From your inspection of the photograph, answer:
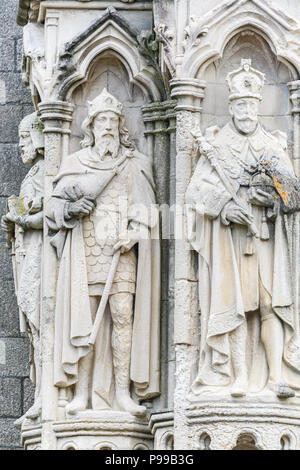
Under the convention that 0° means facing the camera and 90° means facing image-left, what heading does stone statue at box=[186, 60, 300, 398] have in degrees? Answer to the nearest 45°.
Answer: approximately 0°

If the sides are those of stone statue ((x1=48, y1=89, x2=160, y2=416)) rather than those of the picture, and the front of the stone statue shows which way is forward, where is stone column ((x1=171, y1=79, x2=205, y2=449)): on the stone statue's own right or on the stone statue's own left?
on the stone statue's own left

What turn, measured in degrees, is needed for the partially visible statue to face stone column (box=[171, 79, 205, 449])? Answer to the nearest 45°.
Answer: approximately 135° to its left

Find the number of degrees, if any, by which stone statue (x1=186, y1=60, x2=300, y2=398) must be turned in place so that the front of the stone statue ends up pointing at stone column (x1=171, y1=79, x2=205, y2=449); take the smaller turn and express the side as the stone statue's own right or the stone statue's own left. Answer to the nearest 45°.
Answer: approximately 90° to the stone statue's own right
